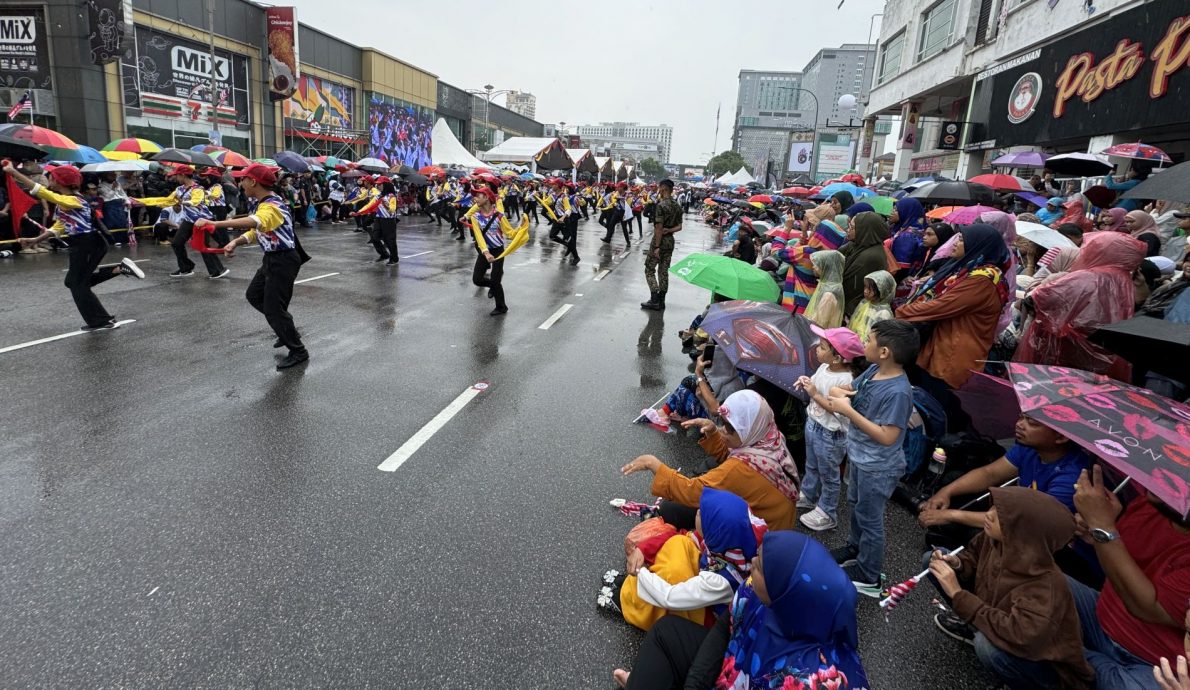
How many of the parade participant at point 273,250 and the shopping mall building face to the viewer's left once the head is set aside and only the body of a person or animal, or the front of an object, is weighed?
1

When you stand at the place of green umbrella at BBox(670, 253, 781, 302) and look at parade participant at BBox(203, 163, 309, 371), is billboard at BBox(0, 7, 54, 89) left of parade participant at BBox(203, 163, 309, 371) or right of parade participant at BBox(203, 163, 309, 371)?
right

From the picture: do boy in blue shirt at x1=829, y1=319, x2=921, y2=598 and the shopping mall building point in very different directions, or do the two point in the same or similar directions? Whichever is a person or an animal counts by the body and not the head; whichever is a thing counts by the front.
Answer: very different directions

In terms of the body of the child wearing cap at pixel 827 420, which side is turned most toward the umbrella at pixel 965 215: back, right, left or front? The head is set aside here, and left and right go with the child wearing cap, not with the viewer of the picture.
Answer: right

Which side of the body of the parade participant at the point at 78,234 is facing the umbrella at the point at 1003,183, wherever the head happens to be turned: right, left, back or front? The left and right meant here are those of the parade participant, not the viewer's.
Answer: back

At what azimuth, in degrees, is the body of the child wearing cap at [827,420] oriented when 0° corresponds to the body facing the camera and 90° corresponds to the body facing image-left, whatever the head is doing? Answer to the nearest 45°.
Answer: approximately 90°

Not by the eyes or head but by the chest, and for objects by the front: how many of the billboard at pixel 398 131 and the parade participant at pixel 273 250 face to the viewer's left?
1

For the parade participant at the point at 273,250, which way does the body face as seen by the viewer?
to the viewer's left

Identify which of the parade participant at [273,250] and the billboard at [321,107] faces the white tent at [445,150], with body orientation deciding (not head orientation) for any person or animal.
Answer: the billboard

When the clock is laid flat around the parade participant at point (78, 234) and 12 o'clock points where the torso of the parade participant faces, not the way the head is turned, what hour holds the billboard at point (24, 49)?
The billboard is roughly at 3 o'clock from the parade participant.

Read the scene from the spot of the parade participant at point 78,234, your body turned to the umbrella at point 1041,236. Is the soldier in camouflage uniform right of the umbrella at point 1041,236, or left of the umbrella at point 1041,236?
left

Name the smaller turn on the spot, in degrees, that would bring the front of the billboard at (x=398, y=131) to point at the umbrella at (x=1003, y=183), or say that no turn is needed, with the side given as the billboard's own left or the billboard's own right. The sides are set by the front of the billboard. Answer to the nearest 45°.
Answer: approximately 45° to the billboard's own right

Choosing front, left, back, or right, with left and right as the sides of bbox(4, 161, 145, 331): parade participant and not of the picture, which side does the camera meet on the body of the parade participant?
left

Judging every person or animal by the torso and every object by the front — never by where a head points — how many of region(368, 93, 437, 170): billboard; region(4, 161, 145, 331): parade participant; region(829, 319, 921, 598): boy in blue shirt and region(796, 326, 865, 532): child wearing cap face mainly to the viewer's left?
3
